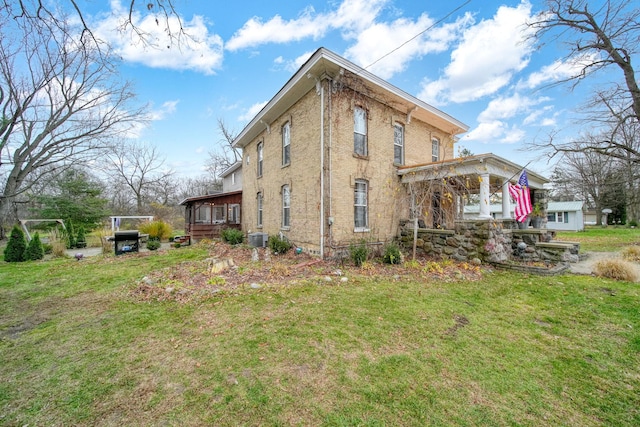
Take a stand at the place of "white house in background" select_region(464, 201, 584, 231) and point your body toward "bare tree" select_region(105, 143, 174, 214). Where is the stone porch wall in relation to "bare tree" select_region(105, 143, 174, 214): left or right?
left

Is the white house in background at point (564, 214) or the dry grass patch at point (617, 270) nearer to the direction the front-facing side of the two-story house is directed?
the dry grass patch

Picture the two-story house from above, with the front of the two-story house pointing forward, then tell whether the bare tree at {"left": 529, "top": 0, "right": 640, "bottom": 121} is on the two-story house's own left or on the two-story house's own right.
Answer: on the two-story house's own left

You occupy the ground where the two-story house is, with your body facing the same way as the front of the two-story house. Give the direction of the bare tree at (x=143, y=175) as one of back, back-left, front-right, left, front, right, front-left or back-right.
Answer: back

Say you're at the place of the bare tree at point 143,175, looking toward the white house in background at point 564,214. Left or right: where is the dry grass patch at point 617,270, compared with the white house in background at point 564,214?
right

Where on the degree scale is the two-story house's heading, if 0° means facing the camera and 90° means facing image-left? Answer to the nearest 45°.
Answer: approximately 315°

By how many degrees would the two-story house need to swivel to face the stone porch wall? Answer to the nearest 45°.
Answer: approximately 45° to its left

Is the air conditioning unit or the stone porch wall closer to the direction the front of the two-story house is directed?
the stone porch wall
